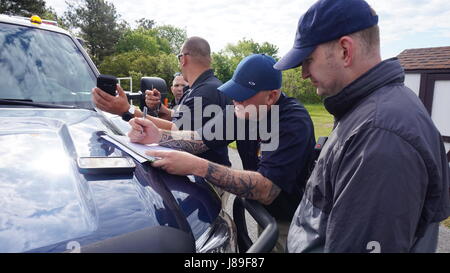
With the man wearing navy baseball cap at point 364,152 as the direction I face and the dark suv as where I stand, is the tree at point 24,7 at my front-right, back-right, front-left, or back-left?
back-left

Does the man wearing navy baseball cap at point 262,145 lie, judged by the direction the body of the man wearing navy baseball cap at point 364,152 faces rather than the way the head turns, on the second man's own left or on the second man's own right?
on the second man's own right

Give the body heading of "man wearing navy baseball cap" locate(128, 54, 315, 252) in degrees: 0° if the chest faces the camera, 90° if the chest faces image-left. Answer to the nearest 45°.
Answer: approximately 45°

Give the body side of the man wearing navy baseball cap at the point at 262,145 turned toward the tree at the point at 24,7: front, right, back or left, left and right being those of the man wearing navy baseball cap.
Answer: right

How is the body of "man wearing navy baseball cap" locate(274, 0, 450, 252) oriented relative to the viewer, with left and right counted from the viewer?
facing to the left of the viewer

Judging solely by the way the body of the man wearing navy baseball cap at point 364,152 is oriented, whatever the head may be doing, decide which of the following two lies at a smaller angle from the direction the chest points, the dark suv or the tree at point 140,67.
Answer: the dark suv

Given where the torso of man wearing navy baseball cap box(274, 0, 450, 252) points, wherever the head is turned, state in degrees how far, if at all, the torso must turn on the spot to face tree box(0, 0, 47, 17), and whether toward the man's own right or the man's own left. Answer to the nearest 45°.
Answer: approximately 45° to the man's own right
